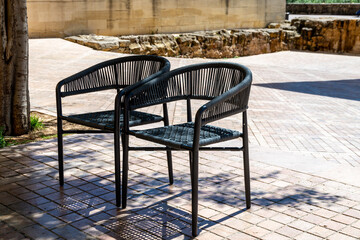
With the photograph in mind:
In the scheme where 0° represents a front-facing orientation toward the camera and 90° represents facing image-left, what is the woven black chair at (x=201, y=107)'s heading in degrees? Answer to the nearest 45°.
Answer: approximately 45°

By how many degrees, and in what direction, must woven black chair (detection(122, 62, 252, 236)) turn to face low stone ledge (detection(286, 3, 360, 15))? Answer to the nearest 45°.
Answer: approximately 135° to its right

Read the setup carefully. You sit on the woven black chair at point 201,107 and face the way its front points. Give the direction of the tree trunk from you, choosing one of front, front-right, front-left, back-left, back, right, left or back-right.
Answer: right

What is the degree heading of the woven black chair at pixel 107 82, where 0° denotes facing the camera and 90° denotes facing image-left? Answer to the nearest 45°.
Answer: approximately 45°

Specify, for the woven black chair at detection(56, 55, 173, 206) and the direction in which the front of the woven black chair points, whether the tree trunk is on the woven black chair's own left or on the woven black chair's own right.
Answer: on the woven black chair's own right

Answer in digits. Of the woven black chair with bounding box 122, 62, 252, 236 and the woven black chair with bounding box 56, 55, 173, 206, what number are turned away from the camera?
0

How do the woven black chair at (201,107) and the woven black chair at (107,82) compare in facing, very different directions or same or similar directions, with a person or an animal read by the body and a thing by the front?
same or similar directions

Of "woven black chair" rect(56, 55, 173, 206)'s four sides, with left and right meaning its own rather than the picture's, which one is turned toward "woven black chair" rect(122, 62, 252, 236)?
left

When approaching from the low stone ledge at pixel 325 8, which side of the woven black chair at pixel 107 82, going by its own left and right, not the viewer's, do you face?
back

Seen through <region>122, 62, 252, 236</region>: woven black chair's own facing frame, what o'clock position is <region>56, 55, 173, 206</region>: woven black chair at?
<region>56, 55, 173, 206</region>: woven black chair is roughly at 3 o'clock from <region>122, 62, 252, 236</region>: woven black chair.
